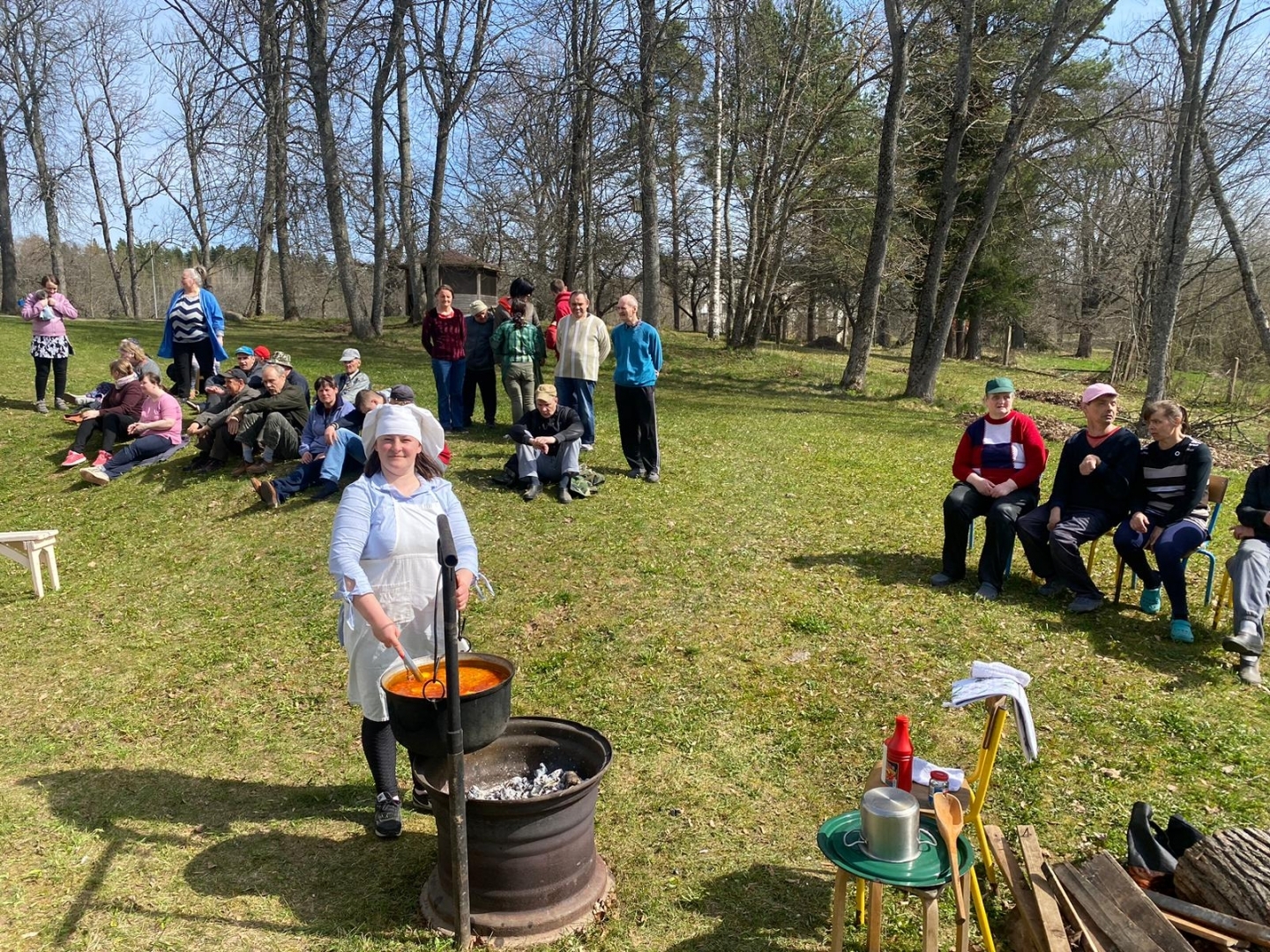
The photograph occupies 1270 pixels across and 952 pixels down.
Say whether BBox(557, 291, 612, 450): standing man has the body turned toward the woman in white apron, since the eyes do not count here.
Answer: yes

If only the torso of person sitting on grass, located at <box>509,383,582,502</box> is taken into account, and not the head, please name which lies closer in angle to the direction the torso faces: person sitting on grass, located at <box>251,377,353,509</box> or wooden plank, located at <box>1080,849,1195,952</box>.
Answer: the wooden plank

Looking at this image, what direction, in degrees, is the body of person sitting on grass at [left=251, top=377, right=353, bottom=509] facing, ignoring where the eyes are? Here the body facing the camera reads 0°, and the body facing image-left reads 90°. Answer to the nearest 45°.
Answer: approximately 45°

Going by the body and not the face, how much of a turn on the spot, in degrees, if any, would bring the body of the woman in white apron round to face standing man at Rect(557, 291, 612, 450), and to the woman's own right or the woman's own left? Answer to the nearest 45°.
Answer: approximately 180°

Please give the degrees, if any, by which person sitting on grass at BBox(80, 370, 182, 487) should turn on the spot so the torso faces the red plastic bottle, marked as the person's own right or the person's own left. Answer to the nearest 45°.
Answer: approximately 45° to the person's own left

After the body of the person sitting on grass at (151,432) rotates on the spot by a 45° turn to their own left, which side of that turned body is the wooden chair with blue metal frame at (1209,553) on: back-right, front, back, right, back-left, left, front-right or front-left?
front-left
